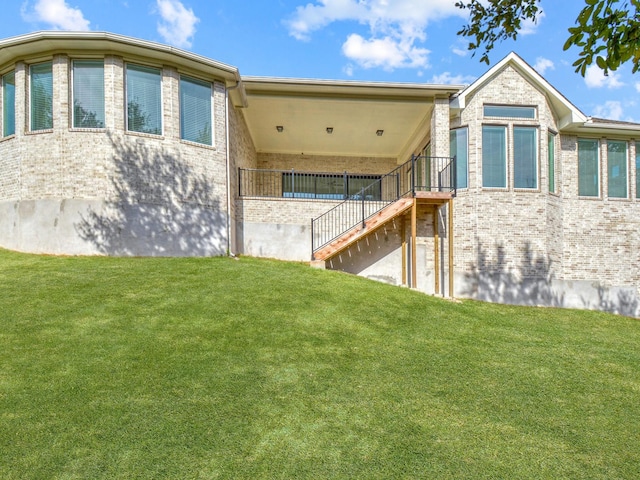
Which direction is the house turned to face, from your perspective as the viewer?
facing away from the viewer
